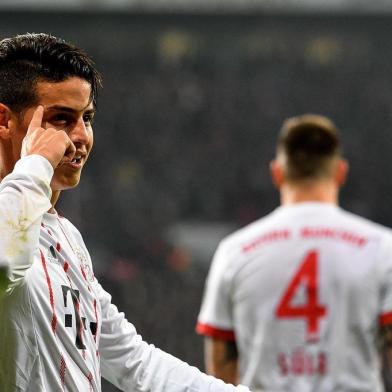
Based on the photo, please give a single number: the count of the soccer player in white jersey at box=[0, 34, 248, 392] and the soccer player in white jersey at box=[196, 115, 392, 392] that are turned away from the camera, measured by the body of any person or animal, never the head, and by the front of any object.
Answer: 1

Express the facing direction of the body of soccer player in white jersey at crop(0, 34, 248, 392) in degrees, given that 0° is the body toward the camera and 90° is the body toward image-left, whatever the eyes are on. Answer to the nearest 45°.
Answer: approximately 315°

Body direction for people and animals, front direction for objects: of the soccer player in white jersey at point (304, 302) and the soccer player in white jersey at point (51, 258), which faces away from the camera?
the soccer player in white jersey at point (304, 302)

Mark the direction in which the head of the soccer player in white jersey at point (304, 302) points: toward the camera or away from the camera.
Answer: away from the camera

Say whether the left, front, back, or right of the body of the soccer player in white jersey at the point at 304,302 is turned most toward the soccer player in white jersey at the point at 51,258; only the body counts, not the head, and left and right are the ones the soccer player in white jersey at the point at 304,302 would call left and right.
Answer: back

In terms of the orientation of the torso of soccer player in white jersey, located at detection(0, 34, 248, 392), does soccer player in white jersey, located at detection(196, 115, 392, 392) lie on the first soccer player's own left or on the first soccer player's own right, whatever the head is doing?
on the first soccer player's own left

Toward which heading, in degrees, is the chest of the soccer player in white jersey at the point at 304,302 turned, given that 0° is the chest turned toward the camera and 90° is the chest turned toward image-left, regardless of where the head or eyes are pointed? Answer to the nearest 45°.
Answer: approximately 180°
